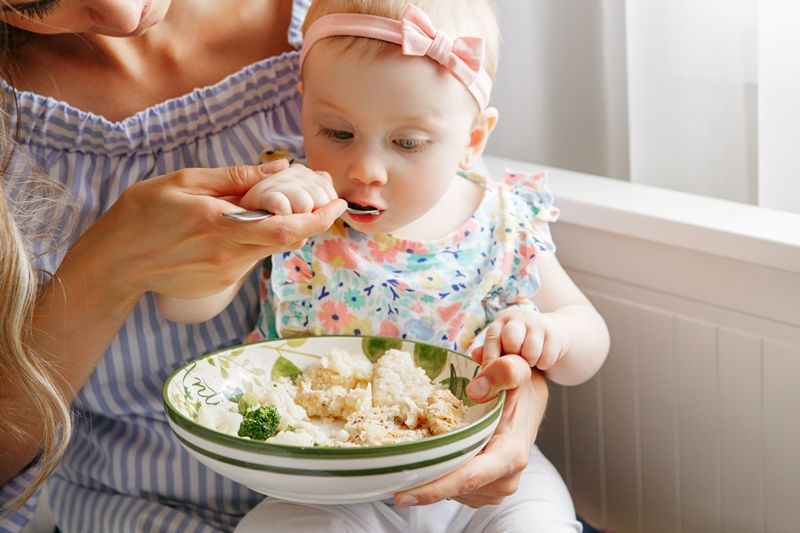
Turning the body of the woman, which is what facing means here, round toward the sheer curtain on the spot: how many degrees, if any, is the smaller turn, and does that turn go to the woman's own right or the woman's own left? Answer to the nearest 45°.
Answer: approximately 45° to the woman's own left

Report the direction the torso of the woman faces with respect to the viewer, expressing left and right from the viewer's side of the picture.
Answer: facing the viewer and to the right of the viewer
